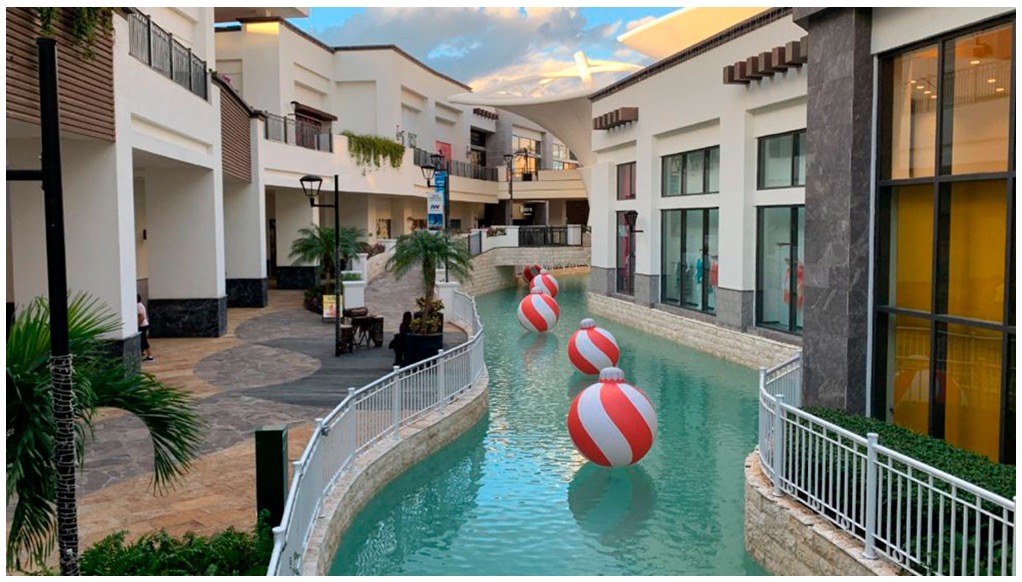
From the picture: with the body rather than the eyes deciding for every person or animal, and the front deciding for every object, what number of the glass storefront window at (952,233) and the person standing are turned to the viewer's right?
1

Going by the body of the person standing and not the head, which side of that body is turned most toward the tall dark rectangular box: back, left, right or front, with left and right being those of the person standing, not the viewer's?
right

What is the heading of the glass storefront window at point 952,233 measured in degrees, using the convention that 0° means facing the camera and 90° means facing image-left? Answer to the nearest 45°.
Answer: approximately 45°

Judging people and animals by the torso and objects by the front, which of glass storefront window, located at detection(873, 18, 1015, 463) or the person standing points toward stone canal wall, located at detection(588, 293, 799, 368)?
the person standing

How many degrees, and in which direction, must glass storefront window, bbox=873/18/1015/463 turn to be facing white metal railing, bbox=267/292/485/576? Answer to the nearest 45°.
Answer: approximately 45° to its right

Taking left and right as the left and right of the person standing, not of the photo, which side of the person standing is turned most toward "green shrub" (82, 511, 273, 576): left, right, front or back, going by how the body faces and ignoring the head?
right

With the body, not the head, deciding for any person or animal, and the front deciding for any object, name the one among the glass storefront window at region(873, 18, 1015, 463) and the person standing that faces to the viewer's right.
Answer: the person standing

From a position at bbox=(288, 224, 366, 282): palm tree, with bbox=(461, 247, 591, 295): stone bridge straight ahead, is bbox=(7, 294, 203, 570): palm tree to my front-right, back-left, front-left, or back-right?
back-right

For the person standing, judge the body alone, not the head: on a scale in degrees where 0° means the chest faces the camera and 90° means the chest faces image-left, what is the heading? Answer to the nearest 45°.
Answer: approximately 270°

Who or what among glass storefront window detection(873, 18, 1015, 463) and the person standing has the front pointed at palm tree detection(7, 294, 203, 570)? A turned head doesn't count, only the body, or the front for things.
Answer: the glass storefront window

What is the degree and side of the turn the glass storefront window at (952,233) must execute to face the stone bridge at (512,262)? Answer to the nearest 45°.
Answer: approximately 90° to its right

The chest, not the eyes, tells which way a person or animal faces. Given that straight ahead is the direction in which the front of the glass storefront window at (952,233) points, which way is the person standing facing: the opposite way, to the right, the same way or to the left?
the opposite way
